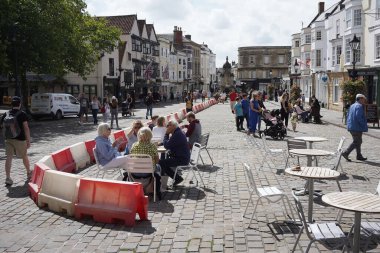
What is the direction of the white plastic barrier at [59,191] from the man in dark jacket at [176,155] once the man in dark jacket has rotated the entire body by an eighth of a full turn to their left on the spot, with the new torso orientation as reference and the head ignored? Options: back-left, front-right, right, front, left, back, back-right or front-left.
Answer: front

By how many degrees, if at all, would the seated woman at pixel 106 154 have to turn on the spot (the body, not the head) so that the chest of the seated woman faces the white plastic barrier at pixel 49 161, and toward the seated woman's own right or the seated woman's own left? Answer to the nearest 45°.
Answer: approximately 135° to the seated woman's own left

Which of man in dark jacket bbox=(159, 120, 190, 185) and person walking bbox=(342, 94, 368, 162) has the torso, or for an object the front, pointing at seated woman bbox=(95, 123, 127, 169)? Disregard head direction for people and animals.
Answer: the man in dark jacket

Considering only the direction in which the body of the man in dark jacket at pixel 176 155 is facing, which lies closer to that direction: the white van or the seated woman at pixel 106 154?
the seated woman

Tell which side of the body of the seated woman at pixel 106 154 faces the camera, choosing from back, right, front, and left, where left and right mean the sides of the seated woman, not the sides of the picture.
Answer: right

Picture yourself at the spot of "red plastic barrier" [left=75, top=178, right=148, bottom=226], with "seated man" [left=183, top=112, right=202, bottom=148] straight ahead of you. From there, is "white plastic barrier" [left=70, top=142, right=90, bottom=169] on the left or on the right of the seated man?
left

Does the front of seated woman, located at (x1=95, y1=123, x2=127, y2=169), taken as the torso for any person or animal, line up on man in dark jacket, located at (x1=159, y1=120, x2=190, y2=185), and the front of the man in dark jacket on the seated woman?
yes

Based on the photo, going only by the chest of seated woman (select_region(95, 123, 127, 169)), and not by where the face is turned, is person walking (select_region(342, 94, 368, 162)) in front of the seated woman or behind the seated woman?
in front

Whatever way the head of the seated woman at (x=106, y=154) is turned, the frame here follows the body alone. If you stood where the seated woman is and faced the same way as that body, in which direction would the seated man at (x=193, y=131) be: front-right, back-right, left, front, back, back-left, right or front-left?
front-left

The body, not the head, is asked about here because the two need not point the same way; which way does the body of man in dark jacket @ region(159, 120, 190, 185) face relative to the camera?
to the viewer's left

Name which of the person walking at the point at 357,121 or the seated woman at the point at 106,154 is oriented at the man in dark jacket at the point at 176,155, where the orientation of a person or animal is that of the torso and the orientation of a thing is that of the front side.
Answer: the seated woman
